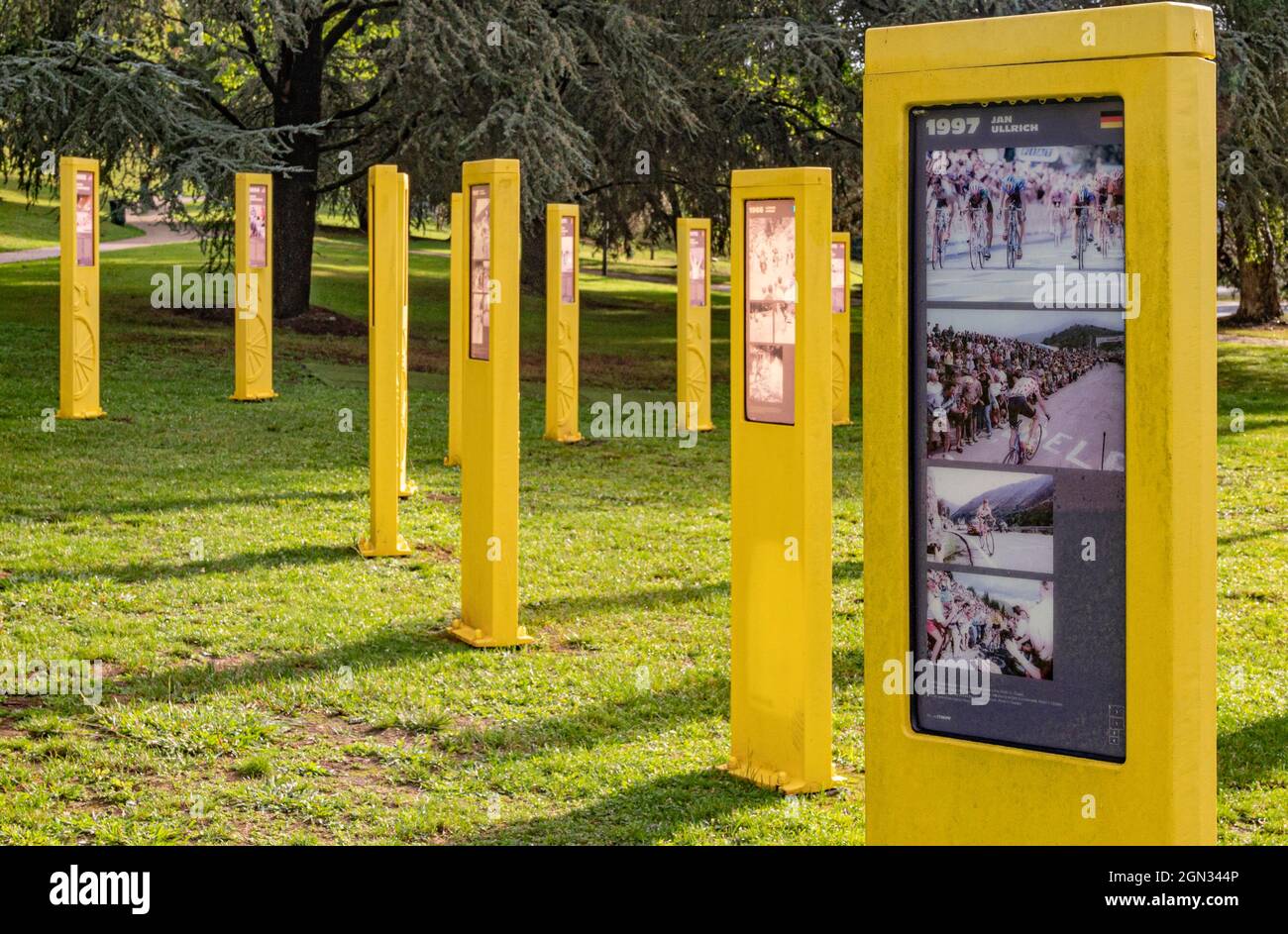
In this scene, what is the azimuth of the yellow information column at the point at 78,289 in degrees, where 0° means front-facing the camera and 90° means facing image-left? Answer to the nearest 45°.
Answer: approximately 315°

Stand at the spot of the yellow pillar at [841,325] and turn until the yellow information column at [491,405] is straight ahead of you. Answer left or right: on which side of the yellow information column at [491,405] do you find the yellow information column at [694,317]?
right

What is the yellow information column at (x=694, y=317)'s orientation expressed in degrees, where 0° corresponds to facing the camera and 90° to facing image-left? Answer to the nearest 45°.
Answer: approximately 315°

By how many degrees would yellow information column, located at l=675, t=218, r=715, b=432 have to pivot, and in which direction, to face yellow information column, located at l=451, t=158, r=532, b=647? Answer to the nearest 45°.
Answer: approximately 45° to its right

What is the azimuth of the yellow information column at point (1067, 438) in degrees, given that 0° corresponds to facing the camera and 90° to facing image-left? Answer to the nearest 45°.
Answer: approximately 45°

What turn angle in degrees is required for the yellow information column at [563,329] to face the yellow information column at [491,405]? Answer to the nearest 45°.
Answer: approximately 45° to its right

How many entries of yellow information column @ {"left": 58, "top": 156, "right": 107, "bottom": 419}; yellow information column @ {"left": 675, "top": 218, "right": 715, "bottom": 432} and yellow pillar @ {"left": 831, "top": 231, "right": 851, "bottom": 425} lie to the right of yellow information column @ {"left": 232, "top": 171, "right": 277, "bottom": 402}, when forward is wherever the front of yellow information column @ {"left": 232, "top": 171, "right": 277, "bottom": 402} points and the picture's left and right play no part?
1

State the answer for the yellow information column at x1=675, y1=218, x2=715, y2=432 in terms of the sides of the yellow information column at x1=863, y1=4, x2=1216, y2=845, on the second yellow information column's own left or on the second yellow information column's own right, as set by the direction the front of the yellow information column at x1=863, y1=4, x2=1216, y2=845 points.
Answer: on the second yellow information column's own right
